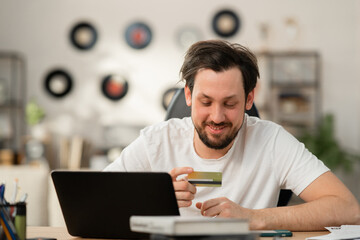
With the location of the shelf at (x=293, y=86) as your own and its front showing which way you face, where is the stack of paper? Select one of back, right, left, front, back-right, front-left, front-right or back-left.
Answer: front

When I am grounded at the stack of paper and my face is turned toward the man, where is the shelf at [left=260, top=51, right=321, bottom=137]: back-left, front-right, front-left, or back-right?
front-right

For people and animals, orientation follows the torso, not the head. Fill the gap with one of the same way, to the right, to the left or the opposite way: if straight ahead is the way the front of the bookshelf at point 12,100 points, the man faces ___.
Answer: the same way

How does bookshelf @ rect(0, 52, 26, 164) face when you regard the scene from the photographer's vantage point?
facing the viewer

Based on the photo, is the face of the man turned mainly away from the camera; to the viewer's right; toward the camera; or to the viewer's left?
toward the camera

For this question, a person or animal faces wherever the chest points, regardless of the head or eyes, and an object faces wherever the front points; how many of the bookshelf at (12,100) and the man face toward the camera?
2

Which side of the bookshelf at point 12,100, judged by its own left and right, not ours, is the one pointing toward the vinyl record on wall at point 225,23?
left

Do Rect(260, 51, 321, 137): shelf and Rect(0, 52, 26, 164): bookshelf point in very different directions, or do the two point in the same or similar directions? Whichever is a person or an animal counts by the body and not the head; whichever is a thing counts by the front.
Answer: same or similar directions

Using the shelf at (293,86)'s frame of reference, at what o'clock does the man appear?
The man is roughly at 12 o'clock from the shelf.

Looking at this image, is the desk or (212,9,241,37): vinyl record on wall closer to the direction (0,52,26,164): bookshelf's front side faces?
the desk

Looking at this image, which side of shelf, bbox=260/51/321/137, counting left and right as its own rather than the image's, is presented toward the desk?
front

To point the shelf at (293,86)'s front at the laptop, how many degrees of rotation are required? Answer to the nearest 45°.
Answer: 0° — it already faces it

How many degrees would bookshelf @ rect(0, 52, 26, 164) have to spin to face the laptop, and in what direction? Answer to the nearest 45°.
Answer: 0° — it already faces it

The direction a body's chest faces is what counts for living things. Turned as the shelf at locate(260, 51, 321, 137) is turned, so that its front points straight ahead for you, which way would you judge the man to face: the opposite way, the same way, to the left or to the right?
the same way

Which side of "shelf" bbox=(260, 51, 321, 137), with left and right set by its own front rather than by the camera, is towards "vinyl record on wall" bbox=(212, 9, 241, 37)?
right
